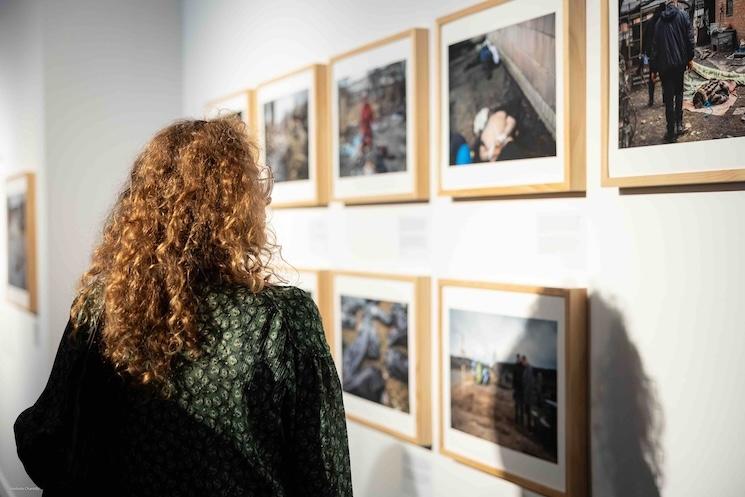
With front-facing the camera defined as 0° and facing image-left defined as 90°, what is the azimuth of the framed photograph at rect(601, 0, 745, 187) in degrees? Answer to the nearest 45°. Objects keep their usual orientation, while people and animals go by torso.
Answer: approximately 45°

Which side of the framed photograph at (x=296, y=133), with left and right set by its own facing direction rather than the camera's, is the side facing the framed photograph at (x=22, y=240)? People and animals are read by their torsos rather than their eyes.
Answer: right

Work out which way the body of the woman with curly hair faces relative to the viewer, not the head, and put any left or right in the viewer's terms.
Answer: facing away from the viewer and to the right of the viewer

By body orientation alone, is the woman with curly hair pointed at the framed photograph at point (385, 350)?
yes

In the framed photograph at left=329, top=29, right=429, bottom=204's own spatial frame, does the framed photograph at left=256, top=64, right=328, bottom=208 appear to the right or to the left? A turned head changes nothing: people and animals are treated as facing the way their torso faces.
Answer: on its right

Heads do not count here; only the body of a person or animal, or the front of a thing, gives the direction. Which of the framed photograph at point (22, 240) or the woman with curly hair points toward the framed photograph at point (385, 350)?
the woman with curly hair

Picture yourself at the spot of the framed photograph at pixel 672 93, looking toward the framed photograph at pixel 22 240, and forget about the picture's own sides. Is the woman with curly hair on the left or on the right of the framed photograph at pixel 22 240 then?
left

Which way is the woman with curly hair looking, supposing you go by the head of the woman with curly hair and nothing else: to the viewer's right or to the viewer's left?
to the viewer's right

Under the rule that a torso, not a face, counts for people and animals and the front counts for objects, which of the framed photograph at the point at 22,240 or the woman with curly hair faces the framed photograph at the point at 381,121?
the woman with curly hair

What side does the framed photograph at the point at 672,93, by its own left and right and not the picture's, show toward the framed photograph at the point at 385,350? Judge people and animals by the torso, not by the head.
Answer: right

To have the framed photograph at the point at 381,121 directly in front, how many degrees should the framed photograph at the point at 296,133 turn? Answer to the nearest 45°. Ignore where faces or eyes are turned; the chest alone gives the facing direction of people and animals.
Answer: approximately 90° to its left
